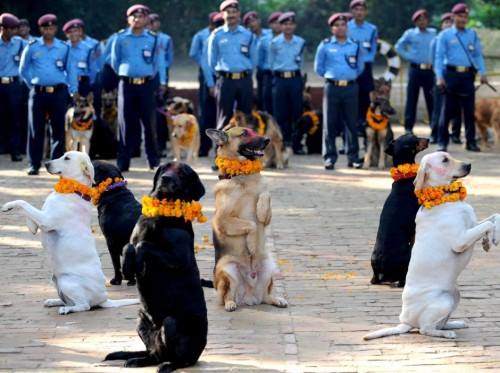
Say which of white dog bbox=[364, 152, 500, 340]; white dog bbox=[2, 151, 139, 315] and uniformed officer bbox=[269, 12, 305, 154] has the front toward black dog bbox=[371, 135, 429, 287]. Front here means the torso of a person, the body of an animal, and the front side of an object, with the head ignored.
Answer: the uniformed officer

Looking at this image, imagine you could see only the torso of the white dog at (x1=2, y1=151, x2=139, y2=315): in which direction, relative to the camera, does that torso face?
to the viewer's left

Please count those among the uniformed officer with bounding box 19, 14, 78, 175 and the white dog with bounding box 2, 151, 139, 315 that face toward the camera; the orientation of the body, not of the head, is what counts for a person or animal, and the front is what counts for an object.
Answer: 1

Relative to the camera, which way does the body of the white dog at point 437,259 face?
to the viewer's right

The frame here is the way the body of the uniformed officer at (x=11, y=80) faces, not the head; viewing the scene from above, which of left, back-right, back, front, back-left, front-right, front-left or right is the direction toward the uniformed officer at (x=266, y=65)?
left

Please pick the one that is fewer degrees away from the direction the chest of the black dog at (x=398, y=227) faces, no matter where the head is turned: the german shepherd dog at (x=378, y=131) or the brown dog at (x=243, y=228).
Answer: the german shepherd dog

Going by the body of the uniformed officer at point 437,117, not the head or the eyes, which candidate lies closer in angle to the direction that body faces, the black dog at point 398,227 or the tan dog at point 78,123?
the black dog

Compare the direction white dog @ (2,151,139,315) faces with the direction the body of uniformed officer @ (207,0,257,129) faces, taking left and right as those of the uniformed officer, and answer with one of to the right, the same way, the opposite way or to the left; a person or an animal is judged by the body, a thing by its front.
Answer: to the right
